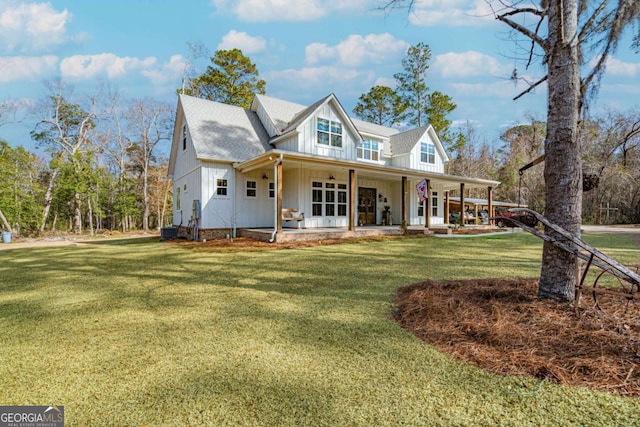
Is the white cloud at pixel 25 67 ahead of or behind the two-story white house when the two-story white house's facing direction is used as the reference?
behind

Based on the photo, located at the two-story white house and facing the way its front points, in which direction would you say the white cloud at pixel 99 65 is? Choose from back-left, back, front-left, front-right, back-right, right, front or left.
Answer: back

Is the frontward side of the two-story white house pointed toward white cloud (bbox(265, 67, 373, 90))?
no

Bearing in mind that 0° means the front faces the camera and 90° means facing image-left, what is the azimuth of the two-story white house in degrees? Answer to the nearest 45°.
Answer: approximately 315°

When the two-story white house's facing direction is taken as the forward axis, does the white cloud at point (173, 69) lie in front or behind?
behind
